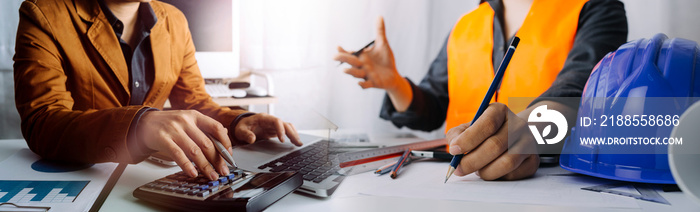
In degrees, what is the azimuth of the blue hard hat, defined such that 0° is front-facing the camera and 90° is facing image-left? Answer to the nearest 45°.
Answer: approximately 45°

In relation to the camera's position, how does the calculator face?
facing away from the viewer and to the left of the viewer

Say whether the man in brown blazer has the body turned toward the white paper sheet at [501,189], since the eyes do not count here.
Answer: yes

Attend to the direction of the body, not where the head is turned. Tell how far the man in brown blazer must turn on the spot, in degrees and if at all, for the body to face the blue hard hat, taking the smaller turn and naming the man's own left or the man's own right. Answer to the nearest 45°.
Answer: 0° — they already face it
